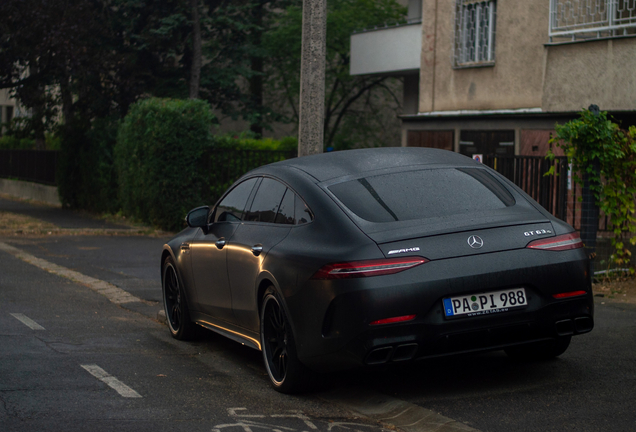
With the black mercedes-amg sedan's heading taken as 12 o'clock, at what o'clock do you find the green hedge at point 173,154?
The green hedge is roughly at 1 o'clock from the black mercedes-amg sedan.

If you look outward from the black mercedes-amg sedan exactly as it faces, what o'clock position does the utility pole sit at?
The utility pole is roughly at 1 o'clock from the black mercedes-amg sedan.

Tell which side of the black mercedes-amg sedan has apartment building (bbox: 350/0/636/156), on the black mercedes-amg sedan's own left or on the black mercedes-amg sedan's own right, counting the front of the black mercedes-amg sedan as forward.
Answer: on the black mercedes-amg sedan's own right

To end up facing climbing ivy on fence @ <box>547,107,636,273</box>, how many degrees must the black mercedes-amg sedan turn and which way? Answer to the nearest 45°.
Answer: approximately 90° to its right

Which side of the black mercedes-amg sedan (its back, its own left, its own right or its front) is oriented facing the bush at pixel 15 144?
front

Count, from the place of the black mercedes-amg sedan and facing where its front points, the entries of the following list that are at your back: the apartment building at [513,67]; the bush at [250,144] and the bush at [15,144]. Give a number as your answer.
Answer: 0

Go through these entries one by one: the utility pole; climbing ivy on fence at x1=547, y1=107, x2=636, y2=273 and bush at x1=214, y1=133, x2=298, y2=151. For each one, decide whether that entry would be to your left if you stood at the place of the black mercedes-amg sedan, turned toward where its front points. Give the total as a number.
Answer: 0

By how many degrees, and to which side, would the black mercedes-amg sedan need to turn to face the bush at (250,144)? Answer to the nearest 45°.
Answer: approximately 45° to its right

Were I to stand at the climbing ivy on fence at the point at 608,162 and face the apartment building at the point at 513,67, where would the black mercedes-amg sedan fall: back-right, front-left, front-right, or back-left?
back-left

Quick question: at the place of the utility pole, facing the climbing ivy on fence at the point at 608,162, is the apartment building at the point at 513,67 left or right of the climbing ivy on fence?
left

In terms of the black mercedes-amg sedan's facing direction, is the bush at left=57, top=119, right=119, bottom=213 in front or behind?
in front

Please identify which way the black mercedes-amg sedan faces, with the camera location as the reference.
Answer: facing away from the viewer and to the left of the viewer
